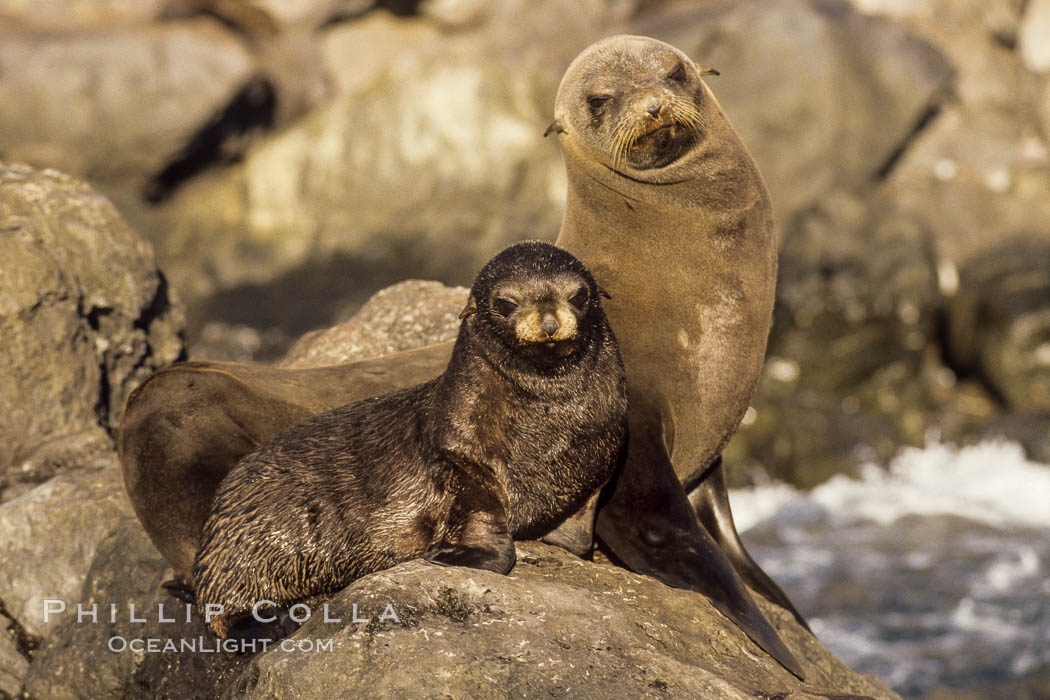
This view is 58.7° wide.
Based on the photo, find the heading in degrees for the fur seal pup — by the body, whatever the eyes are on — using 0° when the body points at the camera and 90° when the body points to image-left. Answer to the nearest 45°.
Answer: approximately 315°

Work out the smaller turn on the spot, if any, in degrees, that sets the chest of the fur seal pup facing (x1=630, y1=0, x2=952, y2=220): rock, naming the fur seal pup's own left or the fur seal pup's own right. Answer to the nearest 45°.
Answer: approximately 135° to the fur seal pup's own left

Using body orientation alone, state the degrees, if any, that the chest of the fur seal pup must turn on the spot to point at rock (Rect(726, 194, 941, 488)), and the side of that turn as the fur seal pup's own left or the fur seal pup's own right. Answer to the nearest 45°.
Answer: approximately 135° to the fur seal pup's own left

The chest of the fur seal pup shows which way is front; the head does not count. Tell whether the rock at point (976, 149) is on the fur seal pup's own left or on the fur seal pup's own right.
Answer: on the fur seal pup's own left

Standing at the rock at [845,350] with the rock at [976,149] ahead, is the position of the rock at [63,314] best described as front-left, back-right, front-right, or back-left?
back-left

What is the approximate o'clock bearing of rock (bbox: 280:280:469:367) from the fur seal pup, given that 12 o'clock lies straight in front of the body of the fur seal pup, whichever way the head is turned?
The rock is roughly at 7 o'clock from the fur seal pup.
